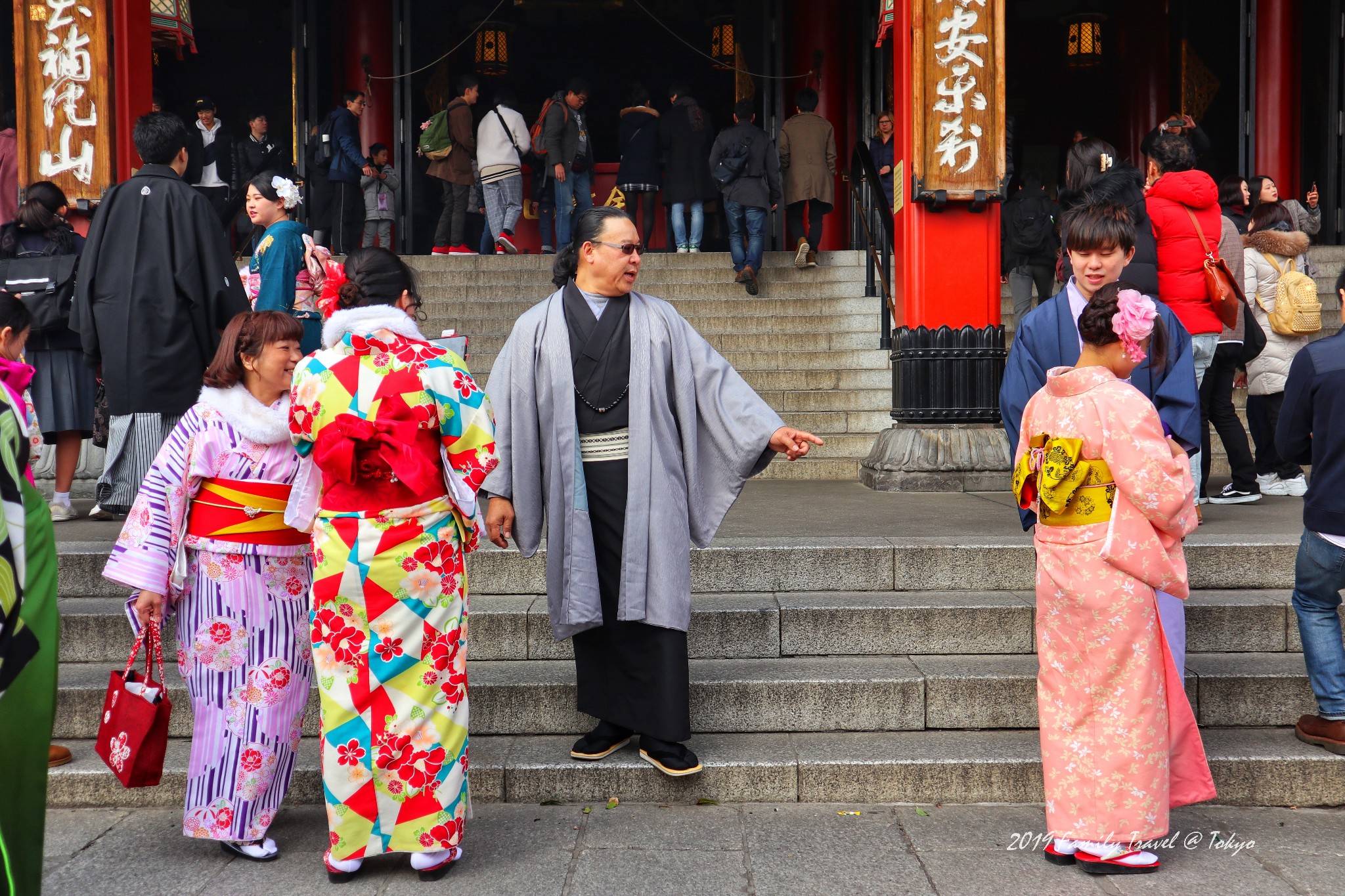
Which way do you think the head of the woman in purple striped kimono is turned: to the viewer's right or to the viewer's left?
to the viewer's right

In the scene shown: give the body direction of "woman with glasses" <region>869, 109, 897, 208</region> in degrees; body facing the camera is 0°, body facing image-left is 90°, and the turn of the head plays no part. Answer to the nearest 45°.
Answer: approximately 0°

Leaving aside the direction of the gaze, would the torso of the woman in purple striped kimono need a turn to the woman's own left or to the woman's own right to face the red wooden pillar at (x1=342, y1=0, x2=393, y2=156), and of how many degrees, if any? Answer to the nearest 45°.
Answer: approximately 135° to the woman's own left

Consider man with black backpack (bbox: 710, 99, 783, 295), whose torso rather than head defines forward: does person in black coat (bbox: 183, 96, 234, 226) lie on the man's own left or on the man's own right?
on the man's own left

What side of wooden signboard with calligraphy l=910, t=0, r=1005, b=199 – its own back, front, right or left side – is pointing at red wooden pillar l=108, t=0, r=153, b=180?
right

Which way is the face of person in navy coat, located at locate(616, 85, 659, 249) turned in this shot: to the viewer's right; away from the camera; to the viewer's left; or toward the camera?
away from the camera

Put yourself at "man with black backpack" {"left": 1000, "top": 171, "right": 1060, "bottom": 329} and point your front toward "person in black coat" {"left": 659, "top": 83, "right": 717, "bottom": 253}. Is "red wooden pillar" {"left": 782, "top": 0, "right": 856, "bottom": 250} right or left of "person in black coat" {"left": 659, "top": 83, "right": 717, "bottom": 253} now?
right

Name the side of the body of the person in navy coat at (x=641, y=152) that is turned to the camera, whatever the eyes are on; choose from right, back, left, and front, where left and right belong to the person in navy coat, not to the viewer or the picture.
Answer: back

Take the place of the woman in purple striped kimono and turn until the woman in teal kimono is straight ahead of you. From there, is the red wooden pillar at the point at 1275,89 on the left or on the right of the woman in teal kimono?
right

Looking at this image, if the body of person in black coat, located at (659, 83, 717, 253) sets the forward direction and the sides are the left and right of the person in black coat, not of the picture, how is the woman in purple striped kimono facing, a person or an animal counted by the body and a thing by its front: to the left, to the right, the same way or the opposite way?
to the right

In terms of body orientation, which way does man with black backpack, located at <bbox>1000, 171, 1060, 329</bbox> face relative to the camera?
away from the camera

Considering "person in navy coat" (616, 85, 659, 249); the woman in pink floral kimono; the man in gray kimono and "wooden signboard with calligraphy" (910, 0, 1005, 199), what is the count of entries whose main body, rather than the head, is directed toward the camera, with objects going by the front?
2

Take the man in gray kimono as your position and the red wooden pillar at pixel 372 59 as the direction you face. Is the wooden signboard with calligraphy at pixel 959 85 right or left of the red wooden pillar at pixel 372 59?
right

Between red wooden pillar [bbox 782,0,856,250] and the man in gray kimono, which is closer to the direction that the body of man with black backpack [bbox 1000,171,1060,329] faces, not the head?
the red wooden pillar
